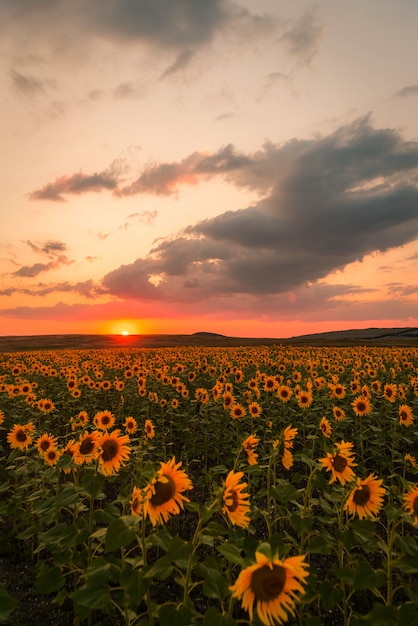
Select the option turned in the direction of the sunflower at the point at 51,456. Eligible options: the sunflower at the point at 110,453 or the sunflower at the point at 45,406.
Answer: the sunflower at the point at 45,406

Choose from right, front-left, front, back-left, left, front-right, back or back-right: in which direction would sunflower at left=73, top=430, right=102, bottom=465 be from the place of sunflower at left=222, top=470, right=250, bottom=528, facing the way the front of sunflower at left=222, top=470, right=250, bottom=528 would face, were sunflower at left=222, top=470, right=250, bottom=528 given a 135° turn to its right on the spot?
front-left

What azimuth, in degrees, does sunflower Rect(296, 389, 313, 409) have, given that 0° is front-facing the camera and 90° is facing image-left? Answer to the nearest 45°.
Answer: approximately 0°

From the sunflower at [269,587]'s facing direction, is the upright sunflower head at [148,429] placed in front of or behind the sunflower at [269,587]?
behind

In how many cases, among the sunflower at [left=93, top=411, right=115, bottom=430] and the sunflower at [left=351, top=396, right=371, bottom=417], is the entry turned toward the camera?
2

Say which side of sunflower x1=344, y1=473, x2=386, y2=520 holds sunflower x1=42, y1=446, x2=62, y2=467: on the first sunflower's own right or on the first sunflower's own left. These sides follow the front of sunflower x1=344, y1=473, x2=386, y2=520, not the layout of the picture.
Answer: on the first sunflower's own right

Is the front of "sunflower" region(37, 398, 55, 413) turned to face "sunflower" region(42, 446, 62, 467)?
yes

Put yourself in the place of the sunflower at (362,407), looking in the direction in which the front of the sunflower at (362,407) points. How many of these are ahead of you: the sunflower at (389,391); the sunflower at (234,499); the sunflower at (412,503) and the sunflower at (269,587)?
3

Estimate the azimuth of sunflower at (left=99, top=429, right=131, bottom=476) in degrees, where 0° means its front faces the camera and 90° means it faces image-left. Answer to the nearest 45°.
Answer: approximately 45°
